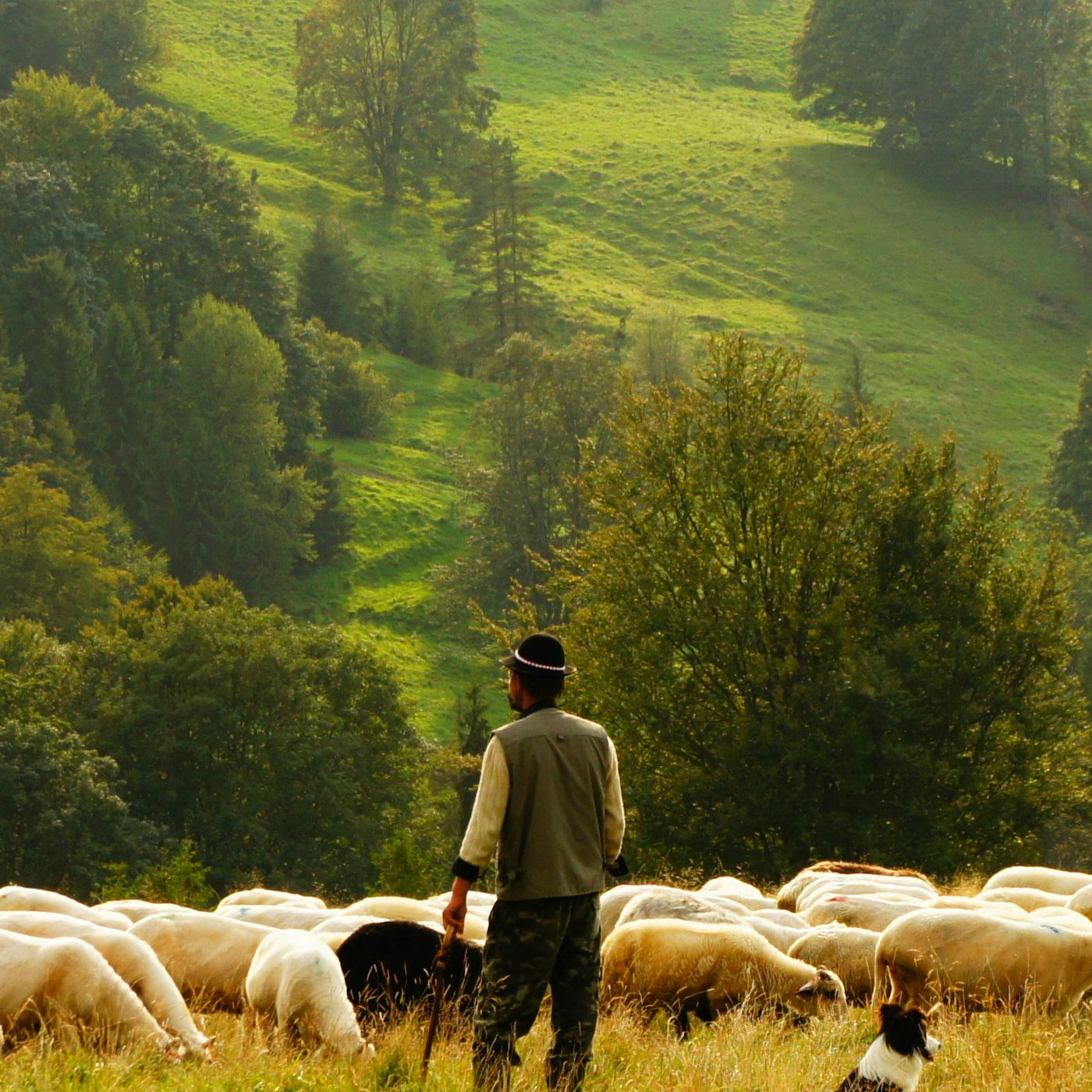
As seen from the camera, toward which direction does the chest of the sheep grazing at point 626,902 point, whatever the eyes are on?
to the viewer's right

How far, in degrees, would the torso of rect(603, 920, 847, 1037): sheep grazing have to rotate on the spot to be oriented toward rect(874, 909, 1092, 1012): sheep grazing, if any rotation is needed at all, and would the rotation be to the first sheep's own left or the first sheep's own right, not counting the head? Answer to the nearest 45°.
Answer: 0° — it already faces it

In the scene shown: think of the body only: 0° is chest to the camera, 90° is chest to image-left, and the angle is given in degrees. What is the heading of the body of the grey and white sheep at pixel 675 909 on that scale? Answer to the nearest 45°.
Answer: approximately 270°

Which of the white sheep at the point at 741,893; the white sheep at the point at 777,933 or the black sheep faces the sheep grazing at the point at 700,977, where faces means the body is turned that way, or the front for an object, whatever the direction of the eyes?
the black sheep

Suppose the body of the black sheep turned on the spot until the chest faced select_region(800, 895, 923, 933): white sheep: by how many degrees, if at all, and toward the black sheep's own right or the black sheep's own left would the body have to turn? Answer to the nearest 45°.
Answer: approximately 45° to the black sheep's own left

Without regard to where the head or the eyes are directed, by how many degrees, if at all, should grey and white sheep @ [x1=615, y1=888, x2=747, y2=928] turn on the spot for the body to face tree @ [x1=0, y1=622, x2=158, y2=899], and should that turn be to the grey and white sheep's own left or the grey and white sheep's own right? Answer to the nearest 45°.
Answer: approximately 135° to the grey and white sheep's own left

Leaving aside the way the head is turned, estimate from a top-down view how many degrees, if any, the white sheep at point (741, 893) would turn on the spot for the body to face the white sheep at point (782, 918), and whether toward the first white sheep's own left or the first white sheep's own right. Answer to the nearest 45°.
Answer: approximately 90° to the first white sheep's own right

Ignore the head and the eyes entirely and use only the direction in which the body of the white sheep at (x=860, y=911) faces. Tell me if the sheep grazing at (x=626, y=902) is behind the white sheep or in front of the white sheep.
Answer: behind

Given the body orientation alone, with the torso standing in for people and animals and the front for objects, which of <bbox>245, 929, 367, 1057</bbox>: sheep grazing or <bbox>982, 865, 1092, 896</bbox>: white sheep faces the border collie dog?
the sheep grazing

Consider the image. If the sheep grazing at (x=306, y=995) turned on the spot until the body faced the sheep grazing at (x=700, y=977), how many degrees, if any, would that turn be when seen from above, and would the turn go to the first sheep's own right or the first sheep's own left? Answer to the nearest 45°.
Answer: approximately 45° to the first sheep's own left

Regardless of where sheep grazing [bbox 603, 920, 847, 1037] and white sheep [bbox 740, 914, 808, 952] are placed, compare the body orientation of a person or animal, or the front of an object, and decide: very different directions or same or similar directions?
same or similar directions

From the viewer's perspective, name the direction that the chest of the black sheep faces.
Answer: to the viewer's right

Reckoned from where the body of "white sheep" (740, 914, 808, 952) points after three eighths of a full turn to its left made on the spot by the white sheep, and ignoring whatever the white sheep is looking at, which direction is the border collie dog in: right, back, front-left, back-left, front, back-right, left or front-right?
back-left
